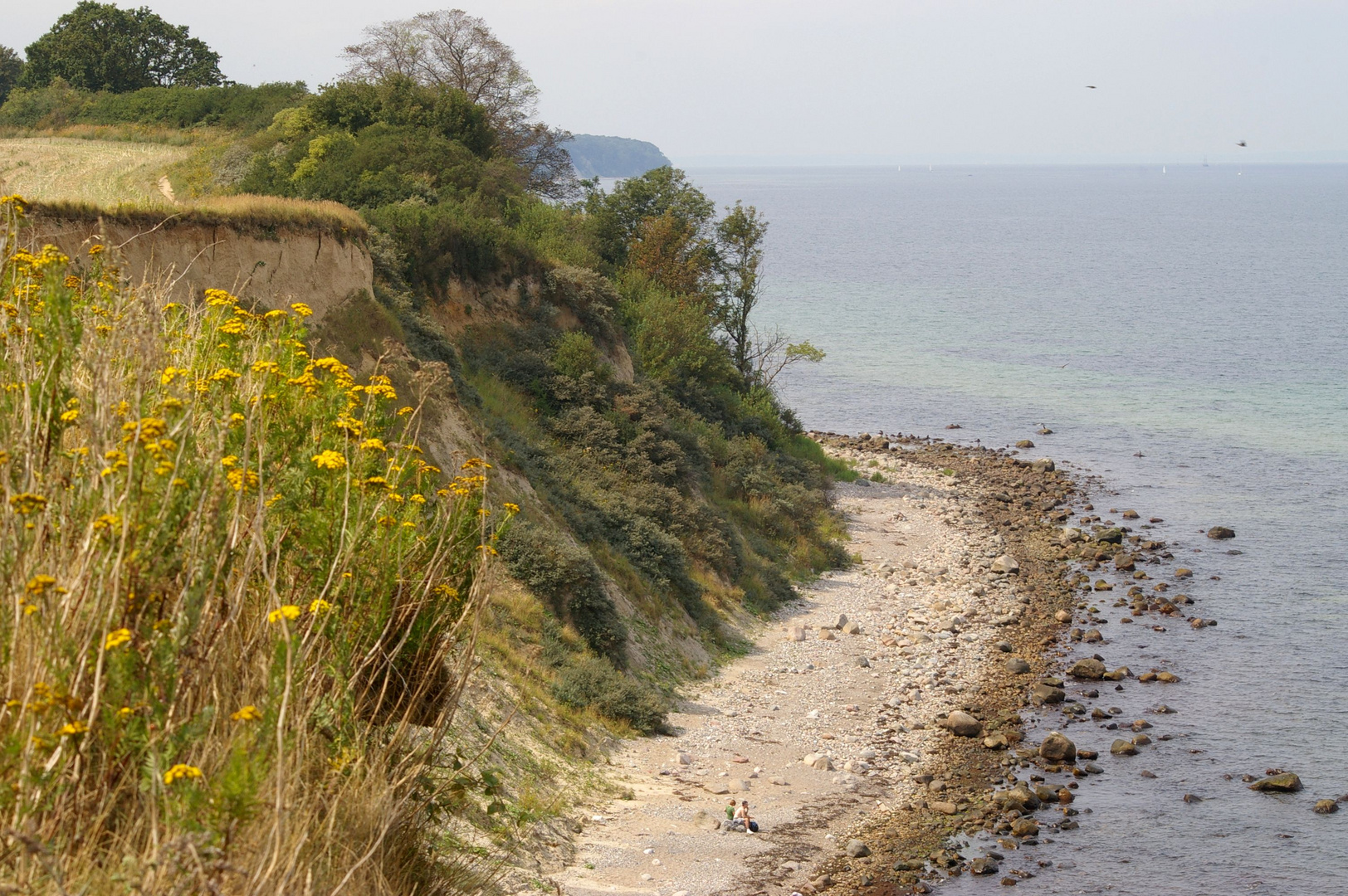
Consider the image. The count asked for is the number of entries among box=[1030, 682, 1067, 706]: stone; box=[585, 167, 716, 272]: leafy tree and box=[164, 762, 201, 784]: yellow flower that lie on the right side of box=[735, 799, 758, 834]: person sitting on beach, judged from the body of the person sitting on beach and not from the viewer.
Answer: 1

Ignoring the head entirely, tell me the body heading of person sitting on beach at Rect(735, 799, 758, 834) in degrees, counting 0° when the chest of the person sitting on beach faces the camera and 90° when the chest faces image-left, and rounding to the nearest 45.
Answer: approximately 270°

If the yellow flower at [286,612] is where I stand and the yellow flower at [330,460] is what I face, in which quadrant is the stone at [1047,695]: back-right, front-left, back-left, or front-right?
front-right

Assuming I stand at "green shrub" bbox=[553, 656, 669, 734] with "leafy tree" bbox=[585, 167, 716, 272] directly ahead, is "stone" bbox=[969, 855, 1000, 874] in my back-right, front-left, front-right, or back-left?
back-right

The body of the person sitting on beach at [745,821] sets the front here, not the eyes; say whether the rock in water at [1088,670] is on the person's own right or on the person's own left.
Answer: on the person's own left

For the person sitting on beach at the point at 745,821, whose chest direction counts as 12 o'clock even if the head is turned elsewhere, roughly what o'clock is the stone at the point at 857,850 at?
The stone is roughly at 12 o'clock from the person sitting on beach.

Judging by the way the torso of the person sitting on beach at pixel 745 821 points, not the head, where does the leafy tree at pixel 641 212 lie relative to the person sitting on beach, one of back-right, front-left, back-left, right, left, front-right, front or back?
left

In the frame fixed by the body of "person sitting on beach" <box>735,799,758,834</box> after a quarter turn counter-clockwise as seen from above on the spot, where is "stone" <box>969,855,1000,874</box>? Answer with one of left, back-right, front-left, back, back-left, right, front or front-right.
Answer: right

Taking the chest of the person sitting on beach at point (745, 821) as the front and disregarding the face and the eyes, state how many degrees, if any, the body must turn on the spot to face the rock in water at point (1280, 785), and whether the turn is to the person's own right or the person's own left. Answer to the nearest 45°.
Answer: approximately 45° to the person's own left

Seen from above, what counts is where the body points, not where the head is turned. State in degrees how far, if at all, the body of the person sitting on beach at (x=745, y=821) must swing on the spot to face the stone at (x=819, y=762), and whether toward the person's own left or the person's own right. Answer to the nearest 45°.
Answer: approximately 90° to the person's own left
